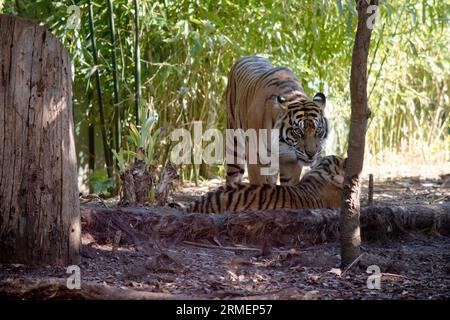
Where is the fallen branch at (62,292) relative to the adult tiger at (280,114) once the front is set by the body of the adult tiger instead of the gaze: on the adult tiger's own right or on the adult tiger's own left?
on the adult tiger's own right

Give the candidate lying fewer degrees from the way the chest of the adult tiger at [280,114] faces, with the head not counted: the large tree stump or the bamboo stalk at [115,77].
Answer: the large tree stump

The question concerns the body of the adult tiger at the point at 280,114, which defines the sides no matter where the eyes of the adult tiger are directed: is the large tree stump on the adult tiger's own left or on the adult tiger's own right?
on the adult tiger's own right

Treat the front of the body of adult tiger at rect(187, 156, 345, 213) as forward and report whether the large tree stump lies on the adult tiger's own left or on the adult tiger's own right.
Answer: on the adult tiger's own right

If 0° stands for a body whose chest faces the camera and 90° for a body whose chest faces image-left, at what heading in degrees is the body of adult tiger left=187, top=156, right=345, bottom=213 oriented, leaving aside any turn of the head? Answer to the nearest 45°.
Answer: approximately 270°

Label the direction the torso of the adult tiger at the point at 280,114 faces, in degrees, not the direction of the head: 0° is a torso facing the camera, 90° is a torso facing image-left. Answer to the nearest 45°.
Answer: approximately 315°

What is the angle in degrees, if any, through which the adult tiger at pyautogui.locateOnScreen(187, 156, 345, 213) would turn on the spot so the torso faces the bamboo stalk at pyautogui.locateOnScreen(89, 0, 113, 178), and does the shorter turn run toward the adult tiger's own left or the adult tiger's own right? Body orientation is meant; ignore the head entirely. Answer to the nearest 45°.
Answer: approximately 135° to the adult tiger's own left

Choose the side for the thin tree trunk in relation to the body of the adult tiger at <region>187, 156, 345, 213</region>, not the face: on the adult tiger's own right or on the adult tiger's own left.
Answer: on the adult tiger's own right

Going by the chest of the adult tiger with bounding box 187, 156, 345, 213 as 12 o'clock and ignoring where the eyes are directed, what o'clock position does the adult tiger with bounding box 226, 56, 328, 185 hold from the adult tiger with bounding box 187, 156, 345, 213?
the adult tiger with bounding box 226, 56, 328, 185 is roughly at 9 o'clock from the adult tiger with bounding box 187, 156, 345, 213.

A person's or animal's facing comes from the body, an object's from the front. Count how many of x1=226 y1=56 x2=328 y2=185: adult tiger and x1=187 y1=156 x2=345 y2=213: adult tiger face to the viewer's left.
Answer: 0

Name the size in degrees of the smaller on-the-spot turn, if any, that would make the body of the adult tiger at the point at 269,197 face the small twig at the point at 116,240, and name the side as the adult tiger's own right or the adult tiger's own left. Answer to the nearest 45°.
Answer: approximately 135° to the adult tiger's own right
